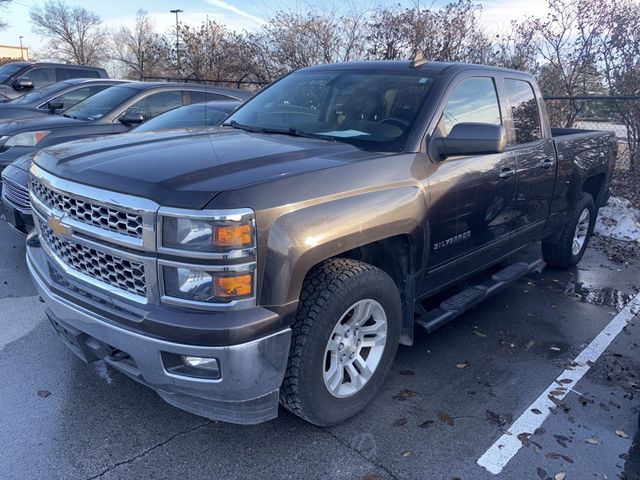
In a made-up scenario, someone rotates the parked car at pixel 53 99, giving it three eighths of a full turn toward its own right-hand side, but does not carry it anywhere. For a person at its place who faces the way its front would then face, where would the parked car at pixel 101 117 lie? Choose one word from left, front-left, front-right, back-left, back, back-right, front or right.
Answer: back

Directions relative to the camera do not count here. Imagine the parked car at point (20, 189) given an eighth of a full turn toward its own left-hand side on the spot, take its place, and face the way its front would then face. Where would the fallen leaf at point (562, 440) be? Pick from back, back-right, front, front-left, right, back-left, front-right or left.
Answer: front-left

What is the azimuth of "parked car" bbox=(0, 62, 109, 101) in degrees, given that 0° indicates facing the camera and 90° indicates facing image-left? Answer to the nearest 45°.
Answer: approximately 45°

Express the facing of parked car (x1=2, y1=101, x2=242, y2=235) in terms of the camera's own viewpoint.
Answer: facing the viewer and to the left of the viewer

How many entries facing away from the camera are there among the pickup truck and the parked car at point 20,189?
0

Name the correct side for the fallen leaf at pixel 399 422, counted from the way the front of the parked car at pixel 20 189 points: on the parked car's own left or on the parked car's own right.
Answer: on the parked car's own left

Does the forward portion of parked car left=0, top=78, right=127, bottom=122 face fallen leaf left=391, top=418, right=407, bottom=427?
no

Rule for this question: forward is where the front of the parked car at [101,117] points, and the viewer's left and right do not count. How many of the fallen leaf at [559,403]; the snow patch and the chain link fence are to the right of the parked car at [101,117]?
0

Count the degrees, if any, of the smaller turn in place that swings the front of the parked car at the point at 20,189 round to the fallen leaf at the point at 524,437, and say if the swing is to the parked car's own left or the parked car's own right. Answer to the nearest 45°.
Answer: approximately 90° to the parked car's own left

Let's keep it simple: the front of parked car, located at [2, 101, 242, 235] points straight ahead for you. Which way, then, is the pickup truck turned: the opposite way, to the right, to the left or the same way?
the same way

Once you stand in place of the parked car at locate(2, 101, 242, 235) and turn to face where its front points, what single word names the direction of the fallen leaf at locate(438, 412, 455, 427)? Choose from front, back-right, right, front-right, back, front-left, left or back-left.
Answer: left

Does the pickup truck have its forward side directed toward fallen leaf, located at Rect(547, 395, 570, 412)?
no

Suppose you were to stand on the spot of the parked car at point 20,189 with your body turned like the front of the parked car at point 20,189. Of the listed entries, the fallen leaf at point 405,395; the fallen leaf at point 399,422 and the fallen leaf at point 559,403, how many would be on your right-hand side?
0

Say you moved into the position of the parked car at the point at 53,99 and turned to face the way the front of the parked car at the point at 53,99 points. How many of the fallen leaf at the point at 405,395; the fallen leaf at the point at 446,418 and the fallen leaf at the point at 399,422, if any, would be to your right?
0

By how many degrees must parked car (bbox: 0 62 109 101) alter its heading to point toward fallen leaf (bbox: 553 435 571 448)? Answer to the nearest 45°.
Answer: approximately 45° to its left

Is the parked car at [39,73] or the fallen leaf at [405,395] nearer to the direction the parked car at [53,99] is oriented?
the fallen leaf

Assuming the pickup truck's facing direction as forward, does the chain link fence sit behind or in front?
behind
